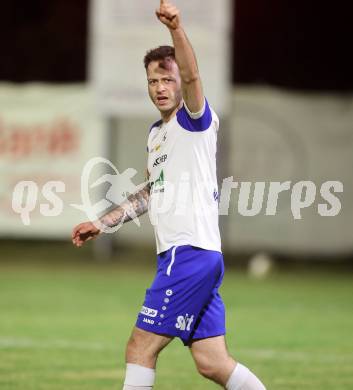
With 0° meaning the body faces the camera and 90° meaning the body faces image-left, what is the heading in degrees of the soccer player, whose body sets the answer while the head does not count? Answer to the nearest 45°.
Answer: approximately 45°
